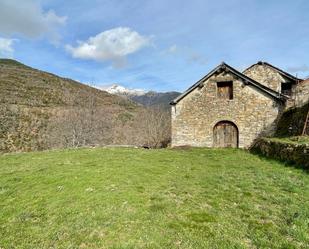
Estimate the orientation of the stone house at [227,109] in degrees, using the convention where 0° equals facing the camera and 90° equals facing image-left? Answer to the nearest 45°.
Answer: approximately 0°
